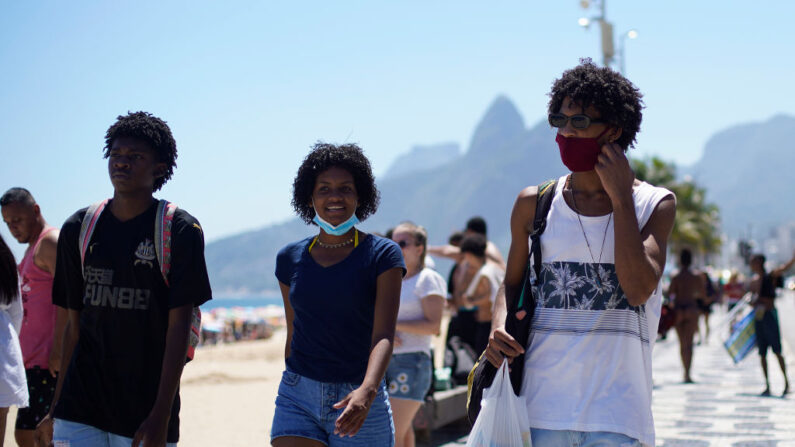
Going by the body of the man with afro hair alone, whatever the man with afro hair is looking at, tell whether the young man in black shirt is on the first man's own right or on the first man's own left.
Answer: on the first man's own right

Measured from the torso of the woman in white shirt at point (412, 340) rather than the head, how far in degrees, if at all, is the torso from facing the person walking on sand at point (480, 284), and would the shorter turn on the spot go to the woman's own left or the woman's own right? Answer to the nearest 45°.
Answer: approximately 135° to the woman's own right

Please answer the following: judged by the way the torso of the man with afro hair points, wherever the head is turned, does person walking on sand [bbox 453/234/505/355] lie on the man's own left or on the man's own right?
on the man's own right

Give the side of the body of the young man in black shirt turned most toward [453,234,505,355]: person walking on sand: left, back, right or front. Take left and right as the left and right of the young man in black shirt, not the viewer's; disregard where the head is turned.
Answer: back

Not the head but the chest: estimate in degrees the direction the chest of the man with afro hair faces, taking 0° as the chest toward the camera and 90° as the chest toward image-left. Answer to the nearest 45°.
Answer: approximately 45°

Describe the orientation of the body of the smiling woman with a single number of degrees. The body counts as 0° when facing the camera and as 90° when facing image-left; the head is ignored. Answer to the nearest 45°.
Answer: approximately 0°
